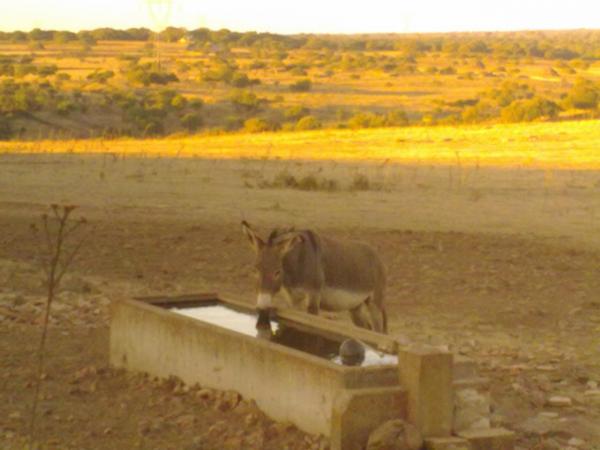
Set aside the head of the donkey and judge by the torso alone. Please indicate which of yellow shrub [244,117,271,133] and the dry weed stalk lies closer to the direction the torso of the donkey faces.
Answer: the dry weed stalk

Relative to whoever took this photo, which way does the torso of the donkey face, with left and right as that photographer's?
facing the viewer and to the left of the viewer

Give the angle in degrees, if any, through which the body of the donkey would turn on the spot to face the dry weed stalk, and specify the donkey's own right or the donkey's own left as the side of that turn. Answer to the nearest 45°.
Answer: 0° — it already faces it

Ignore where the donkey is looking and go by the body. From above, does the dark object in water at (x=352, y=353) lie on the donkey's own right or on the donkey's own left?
on the donkey's own left
